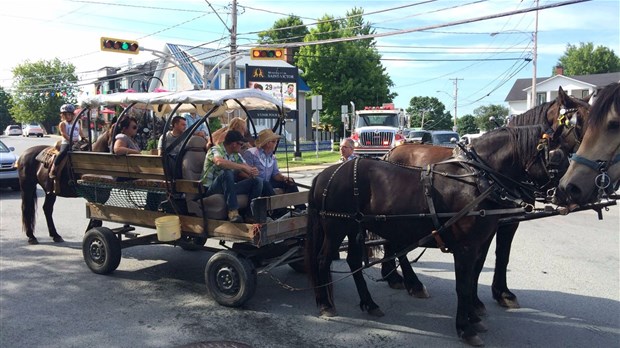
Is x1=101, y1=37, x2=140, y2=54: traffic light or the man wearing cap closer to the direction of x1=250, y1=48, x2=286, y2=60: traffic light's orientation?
the man wearing cap

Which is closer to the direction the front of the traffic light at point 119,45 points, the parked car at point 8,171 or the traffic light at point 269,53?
the parked car

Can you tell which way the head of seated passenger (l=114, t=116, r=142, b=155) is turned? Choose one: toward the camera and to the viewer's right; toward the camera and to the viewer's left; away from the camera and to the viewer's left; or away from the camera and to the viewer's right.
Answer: toward the camera and to the viewer's right

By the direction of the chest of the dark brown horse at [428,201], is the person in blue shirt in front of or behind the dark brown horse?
behind

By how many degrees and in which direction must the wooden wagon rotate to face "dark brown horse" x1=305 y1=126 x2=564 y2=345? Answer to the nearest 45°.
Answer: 0° — it already faces it

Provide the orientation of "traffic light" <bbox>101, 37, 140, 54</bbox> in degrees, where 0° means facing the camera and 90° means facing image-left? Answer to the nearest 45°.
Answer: approximately 0°

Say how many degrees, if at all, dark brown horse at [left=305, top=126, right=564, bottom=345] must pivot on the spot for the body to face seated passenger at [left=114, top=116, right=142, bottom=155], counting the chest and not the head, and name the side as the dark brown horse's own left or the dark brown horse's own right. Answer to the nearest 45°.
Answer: approximately 180°

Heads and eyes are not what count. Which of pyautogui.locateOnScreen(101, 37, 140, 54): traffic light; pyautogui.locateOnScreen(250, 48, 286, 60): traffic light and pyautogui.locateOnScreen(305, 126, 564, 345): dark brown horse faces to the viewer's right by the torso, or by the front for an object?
the dark brown horse

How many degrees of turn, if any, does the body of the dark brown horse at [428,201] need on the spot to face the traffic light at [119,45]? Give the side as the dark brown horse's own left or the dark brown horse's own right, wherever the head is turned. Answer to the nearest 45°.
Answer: approximately 135° to the dark brown horse's own left

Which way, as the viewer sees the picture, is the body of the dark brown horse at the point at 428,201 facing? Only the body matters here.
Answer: to the viewer's right

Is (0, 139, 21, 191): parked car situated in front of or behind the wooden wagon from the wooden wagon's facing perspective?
behind

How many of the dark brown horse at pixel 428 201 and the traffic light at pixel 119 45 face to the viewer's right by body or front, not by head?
1
